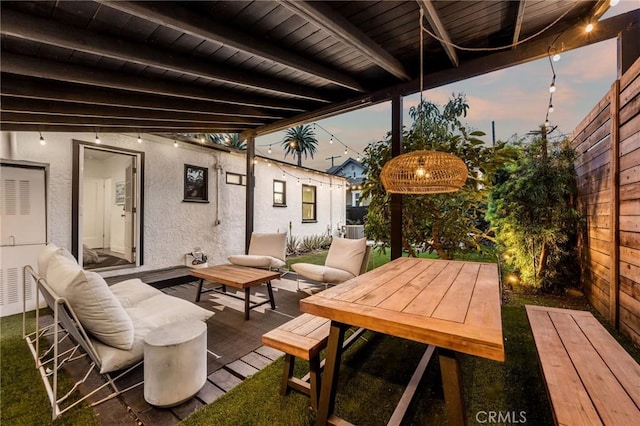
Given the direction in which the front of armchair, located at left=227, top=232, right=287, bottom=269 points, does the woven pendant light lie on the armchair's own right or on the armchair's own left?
on the armchair's own left

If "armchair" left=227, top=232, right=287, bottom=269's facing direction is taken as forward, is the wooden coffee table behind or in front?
in front

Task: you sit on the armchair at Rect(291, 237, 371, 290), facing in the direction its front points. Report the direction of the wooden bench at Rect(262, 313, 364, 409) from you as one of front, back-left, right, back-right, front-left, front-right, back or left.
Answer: front-left

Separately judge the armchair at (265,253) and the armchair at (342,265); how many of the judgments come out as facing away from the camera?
0

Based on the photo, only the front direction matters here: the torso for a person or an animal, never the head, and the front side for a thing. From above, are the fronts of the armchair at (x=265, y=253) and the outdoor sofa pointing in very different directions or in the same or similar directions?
very different directions

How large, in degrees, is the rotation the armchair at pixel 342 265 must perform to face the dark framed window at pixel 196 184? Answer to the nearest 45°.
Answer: approximately 90° to its right

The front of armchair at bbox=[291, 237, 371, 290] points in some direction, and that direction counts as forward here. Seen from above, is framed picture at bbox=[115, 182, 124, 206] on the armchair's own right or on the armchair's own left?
on the armchair's own right

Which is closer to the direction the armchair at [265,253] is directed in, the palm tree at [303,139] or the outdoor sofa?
the outdoor sofa

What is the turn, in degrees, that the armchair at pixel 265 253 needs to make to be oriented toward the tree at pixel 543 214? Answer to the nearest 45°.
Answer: approximately 90° to its left

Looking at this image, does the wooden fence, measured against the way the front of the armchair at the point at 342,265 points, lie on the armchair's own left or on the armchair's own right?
on the armchair's own left

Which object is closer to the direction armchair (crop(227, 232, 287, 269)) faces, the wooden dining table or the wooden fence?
the wooden dining table

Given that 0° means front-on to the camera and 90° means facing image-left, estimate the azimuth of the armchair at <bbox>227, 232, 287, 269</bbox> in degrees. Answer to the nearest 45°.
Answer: approximately 45°

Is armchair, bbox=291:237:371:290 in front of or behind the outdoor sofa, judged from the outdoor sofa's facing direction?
in front

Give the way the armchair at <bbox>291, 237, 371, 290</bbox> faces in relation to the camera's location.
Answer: facing the viewer and to the left of the viewer

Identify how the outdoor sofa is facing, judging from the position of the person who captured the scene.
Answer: facing away from the viewer and to the right of the viewer

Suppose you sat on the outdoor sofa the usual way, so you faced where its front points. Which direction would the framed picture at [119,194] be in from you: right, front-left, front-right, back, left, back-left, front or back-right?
front-left

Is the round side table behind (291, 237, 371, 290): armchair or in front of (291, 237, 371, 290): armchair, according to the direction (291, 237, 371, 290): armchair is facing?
in front
